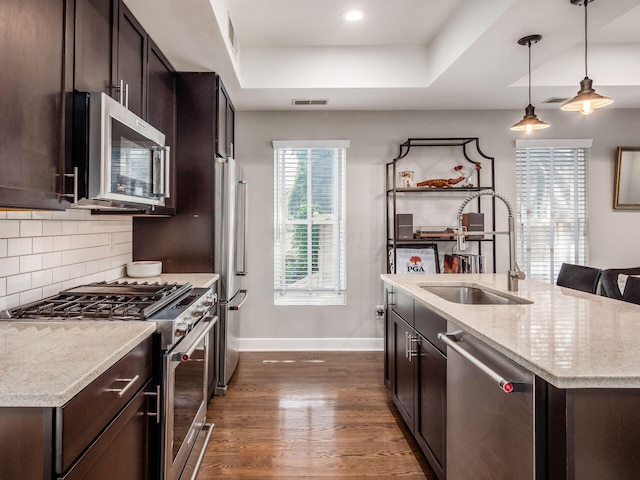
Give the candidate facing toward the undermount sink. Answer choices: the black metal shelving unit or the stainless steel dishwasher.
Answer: the black metal shelving unit

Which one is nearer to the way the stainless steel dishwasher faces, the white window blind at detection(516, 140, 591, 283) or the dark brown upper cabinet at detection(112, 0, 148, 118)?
the dark brown upper cabinet

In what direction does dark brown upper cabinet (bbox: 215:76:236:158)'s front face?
to the viewer's right

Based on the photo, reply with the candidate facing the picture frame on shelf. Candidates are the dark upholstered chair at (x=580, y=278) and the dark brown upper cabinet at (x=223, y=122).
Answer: the dark brown upper cabinet

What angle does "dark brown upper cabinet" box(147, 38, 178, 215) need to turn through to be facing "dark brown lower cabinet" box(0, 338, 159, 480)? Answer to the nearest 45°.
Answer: approximately 90° to its right

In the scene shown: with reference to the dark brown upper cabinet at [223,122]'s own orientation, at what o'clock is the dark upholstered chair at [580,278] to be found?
The dark upholstered chair is roughly at 1 o'clock from the dark brown upper cabinet.

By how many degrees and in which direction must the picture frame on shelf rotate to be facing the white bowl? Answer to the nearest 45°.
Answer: approximately 45° to its right

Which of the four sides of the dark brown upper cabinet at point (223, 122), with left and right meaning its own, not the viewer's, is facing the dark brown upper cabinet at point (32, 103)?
right

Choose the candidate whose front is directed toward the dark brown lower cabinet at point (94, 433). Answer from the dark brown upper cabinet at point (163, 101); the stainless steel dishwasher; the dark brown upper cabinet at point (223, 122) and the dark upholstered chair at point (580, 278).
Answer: the stainless steel dishwasher

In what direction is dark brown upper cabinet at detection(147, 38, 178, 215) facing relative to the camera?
to the viewer's right

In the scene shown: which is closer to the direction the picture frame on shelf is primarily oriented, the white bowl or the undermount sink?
the undermount sink
